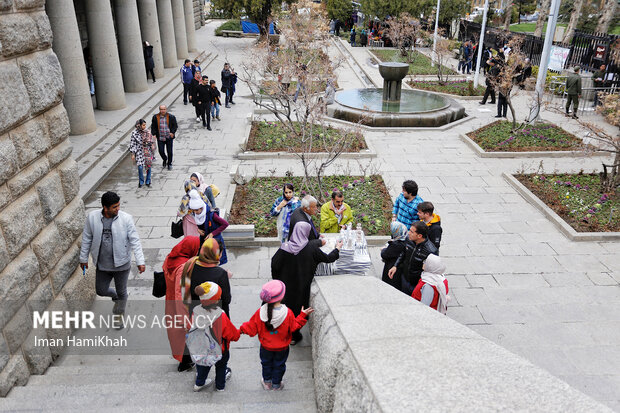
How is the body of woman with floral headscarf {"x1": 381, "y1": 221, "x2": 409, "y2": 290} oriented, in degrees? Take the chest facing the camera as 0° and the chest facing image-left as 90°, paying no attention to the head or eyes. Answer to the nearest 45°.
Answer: approximately 90°

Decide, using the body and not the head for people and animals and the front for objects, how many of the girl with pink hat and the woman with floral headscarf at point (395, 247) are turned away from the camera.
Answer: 1

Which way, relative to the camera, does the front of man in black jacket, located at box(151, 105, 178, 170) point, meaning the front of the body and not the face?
toward the camera

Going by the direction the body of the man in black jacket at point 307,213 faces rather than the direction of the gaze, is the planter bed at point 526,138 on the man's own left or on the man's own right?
on the man's own left

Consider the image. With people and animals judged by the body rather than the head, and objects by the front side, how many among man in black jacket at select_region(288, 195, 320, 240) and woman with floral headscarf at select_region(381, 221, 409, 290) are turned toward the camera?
0

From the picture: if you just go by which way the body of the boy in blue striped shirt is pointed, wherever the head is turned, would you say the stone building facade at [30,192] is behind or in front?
in front

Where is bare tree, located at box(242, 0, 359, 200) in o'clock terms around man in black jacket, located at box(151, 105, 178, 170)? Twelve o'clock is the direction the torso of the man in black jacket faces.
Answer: The bare tree is roughly at 10 o'clock from the man in black jacket.

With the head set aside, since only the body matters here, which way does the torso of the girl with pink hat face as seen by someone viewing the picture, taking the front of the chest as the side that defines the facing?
away from the camera

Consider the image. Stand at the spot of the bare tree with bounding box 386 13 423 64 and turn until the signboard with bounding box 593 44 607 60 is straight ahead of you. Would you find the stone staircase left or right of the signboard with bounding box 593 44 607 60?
right

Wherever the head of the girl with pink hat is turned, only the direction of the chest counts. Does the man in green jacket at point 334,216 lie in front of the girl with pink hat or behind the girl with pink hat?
in front

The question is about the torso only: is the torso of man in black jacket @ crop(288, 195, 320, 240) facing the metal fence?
no

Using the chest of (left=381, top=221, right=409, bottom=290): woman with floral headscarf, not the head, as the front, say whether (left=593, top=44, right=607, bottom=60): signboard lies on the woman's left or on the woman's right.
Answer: on the woman's right

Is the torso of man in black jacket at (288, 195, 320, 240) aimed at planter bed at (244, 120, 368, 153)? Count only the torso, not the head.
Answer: no

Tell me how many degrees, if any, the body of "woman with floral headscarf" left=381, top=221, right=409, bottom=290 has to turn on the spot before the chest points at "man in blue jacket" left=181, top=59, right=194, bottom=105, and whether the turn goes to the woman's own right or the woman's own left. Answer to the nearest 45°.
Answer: approximately 45° to the woman's own right

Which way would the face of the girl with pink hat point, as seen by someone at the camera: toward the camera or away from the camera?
away from the camera
